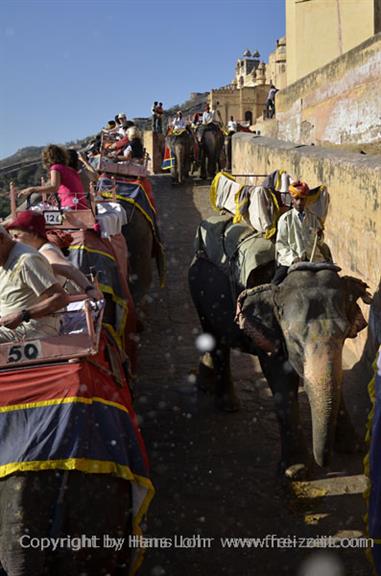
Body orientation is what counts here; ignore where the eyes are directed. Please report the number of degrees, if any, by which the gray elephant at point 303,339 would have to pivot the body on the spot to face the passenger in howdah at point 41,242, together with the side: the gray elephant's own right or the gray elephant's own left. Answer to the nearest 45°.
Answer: approximately 90° to the gray elephant's own right

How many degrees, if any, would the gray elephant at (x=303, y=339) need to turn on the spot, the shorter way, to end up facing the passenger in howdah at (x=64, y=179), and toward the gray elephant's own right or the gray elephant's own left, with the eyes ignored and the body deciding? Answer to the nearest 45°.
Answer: approximately 180°

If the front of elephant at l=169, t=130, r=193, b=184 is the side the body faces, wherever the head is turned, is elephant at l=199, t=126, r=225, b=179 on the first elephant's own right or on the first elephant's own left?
on the first elephant's own left

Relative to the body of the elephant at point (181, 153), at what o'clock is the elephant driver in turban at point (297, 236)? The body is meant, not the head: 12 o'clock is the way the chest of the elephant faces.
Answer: The elephant driver in turban is roughly at 12 o'clock from the elephant.

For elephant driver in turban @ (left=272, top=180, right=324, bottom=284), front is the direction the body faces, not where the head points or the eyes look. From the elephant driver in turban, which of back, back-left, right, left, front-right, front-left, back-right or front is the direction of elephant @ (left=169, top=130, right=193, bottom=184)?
back

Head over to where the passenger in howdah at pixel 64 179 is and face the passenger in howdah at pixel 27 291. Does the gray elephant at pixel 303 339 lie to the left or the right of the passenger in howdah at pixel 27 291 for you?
left

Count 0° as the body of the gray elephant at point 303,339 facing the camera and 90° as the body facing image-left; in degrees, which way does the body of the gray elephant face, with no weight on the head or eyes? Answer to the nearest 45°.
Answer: approximately 315°

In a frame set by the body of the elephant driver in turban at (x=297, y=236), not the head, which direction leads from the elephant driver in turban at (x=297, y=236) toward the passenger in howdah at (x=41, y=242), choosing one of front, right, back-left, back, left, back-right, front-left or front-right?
front-right

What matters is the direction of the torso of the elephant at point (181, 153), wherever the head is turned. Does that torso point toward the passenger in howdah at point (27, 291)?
yes

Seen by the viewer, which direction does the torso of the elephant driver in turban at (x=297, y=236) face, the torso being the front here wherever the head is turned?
toward the camera

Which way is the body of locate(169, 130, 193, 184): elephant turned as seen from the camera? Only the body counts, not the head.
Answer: toward the camera
